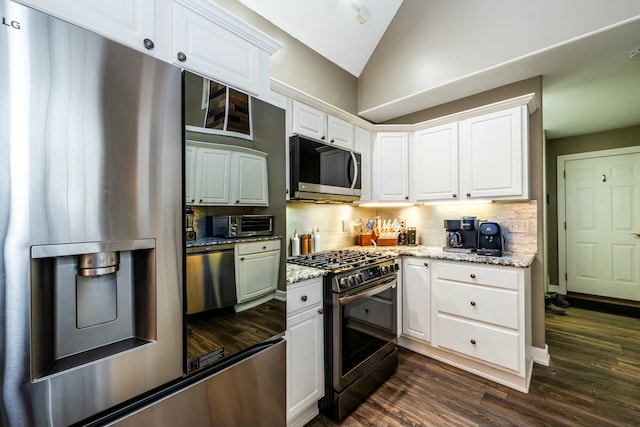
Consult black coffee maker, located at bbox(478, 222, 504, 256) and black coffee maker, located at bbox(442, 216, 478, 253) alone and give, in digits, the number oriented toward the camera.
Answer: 2

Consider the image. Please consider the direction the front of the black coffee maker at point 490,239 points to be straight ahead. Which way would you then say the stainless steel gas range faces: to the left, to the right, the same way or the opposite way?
to the left

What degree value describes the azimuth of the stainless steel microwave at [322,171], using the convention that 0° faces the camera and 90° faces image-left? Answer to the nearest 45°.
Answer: approximately 315°

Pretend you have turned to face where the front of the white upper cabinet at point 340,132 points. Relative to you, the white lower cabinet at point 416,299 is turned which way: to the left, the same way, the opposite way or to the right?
to the right

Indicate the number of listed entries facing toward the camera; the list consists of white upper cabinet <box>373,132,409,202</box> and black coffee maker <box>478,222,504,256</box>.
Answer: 2

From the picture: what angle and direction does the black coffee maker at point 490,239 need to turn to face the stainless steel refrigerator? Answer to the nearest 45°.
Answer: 0° — it already faces it

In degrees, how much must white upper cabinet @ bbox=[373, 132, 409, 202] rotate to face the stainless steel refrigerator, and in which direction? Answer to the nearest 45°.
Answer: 0° — it already faces it

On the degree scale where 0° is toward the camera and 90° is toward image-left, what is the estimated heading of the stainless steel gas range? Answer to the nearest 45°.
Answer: approximately 315°
